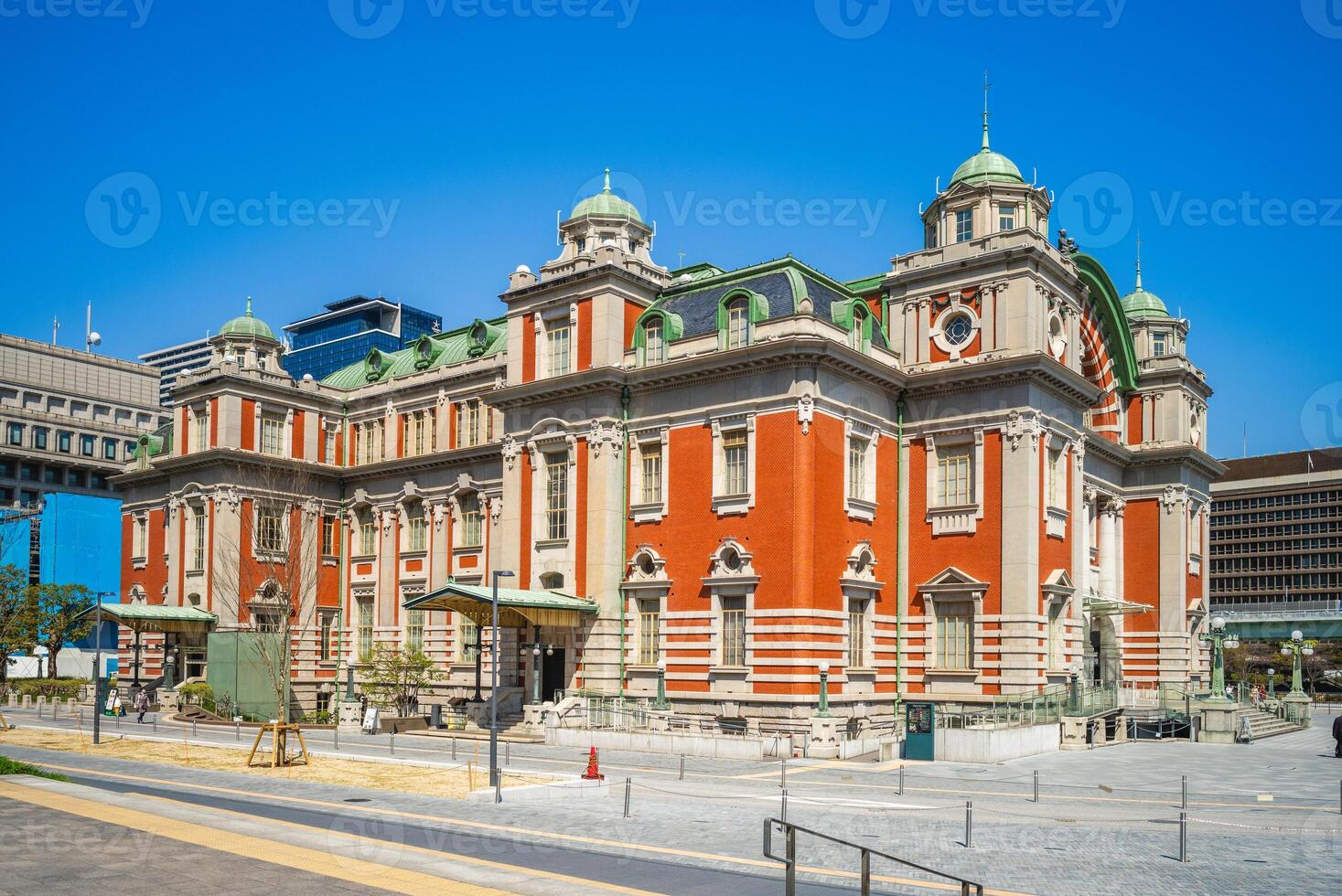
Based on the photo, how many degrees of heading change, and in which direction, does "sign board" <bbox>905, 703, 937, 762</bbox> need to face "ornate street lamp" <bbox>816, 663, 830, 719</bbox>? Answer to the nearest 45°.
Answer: approximately 135° to its right

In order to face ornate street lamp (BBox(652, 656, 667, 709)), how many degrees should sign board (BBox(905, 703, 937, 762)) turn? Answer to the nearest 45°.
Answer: approximately 135° to its right

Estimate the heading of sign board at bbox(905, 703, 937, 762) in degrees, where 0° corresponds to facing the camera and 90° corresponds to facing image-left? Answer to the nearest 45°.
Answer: approximately 0°
